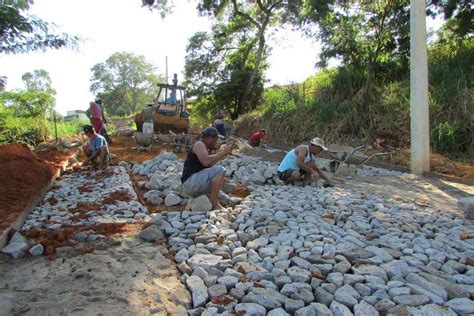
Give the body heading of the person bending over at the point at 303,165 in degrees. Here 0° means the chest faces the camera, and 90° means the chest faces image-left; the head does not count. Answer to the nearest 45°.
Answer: approximately 270°

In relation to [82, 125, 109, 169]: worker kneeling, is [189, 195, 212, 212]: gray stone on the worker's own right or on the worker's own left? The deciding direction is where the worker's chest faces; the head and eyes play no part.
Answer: on the worker's own left

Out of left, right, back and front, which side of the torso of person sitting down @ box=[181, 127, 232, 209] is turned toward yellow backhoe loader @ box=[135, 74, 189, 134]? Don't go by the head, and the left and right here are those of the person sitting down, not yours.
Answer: left

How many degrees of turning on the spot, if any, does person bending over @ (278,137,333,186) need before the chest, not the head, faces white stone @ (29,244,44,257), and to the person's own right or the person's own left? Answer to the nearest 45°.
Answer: approximately 135° to the person's own right

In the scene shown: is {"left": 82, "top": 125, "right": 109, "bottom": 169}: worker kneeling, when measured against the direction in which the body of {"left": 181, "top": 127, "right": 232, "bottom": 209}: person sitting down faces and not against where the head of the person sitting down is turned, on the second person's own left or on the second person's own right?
on the second person's own left

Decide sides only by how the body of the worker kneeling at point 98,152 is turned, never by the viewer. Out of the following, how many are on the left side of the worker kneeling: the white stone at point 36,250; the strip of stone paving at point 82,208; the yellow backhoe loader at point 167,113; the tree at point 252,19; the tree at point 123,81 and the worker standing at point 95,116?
2

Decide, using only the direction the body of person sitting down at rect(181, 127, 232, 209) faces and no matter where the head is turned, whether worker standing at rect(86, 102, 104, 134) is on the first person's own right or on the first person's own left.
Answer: on the first person's own left

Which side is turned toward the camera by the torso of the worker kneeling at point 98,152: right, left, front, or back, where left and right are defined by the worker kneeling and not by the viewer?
left

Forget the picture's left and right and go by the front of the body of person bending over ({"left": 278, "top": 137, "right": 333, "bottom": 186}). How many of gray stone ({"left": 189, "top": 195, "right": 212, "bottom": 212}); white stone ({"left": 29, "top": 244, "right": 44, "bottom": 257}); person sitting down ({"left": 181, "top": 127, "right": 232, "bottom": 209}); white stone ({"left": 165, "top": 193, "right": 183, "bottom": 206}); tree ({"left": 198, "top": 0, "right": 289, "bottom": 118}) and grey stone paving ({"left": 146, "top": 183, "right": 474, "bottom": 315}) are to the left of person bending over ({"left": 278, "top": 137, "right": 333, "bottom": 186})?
1

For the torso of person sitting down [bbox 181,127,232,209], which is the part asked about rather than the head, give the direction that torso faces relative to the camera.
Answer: to the viewer's right

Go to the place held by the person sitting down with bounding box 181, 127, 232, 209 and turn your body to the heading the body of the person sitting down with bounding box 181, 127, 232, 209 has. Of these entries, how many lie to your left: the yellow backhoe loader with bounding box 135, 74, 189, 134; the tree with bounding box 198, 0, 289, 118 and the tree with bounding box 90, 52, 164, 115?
3
